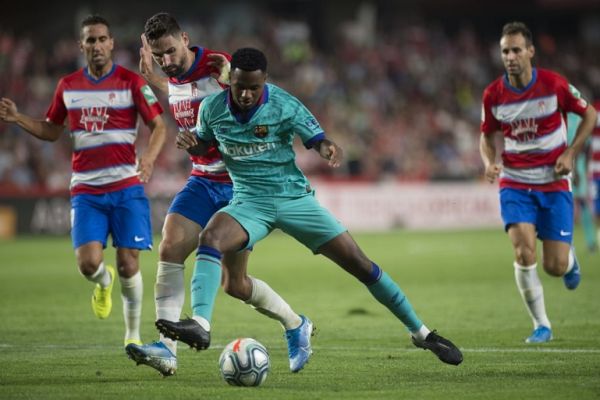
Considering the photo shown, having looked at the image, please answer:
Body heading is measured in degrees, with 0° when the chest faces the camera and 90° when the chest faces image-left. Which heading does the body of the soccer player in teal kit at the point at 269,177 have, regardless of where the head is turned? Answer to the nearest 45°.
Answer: approximately 0°

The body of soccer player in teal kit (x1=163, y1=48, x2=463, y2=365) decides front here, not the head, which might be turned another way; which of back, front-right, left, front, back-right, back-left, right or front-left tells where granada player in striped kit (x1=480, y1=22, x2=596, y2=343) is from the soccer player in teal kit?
back-left

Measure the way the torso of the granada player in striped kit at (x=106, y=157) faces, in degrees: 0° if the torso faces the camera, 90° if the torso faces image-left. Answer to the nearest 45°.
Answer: approximately 0°

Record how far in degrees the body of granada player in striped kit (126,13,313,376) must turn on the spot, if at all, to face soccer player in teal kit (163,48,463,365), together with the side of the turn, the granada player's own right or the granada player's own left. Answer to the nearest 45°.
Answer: approximately 90° to the granada player's own left

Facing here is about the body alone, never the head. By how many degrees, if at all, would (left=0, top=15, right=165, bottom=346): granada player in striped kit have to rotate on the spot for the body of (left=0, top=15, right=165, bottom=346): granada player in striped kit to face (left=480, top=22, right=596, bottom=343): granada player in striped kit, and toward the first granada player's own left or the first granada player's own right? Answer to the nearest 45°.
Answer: approximately 90° to the first granada player's own left

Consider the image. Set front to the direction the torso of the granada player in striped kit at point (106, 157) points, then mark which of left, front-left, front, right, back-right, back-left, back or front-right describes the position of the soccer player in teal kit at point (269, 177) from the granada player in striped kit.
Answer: front-left

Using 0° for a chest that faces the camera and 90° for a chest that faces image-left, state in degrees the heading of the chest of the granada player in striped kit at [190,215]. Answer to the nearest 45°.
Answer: approximately 45°

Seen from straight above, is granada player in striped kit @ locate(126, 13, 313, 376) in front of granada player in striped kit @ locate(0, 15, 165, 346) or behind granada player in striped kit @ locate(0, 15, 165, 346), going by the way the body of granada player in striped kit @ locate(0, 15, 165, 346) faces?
in front

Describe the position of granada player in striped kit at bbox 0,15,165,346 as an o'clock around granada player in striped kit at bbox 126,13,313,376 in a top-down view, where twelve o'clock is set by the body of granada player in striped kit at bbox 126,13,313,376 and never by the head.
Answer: granada player in striped kit at bbox 0,15,165,346 is roughly at 3 o'clock from granada player in striped kit at bbox 126,13,313,376.

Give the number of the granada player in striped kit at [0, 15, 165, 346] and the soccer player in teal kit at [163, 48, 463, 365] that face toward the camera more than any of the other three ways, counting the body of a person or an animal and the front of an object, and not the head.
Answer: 2
